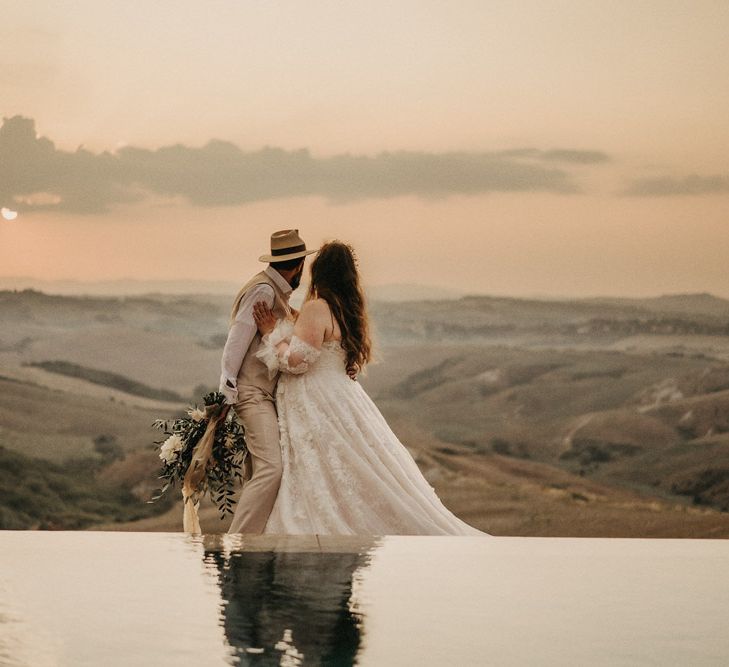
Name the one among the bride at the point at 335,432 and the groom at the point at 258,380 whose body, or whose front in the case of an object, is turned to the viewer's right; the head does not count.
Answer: the groom

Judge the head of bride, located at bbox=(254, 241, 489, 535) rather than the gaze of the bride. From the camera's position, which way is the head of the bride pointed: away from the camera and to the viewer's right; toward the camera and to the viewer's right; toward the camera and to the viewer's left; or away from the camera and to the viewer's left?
away from the camera and to the viewer's left

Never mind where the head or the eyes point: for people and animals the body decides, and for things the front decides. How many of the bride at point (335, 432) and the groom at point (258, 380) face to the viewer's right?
1

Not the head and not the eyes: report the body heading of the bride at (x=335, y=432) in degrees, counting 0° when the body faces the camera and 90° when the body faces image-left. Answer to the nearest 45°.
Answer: approximately 135°

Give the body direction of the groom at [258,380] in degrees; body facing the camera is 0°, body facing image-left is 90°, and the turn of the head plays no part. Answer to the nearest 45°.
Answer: approximately 270°
